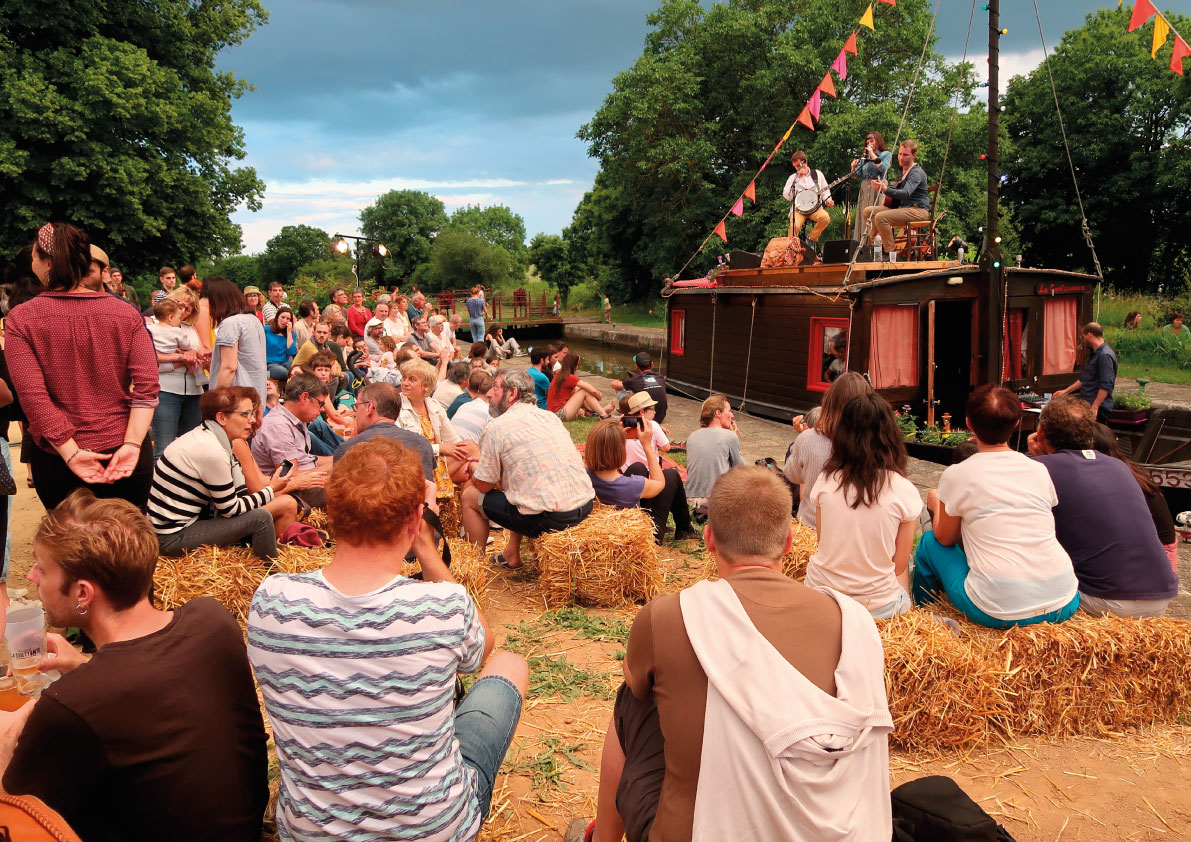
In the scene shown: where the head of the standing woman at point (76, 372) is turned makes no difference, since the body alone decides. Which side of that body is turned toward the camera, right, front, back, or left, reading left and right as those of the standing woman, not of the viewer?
back

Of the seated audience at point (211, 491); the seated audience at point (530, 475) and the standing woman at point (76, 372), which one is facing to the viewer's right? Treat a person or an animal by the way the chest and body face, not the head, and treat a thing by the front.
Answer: the seated audience at point (211, 491)

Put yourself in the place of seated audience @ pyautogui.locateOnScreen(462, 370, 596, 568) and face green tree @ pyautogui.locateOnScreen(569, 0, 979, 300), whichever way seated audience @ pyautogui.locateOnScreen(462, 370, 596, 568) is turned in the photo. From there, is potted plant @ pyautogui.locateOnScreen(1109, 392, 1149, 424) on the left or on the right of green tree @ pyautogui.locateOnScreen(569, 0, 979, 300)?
right

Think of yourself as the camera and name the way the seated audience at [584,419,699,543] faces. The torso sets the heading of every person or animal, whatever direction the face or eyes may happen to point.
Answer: facing away from the viewer and to the right of the viewer

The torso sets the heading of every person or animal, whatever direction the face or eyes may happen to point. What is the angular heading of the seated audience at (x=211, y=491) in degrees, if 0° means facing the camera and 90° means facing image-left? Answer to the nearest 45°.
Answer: approximately 270°

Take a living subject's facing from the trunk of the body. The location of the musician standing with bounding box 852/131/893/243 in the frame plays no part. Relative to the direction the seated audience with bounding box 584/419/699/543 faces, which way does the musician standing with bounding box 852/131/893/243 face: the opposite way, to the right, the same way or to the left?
the opposite way

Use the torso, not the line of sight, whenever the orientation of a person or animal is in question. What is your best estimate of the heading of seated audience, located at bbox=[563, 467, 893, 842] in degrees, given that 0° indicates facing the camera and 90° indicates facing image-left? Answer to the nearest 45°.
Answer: approximately 180°
